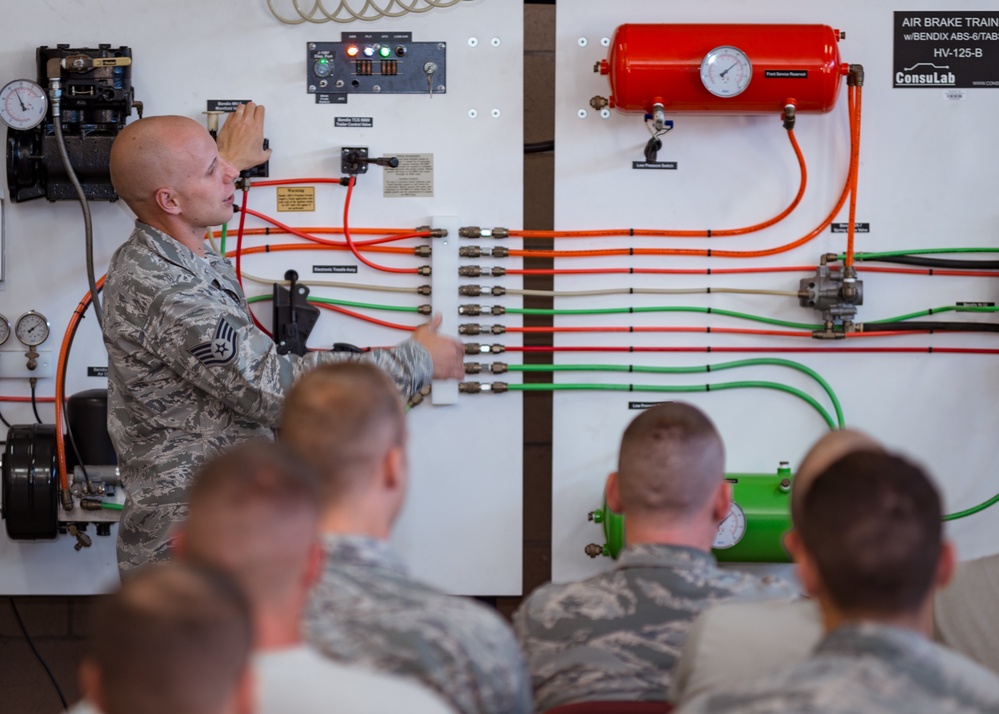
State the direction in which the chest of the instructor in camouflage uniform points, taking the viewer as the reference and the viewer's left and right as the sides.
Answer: facing to the right of the viewer

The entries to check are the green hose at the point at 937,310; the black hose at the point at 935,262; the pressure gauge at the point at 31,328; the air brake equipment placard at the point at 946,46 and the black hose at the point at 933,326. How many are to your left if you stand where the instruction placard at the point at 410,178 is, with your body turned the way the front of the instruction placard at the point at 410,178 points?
4

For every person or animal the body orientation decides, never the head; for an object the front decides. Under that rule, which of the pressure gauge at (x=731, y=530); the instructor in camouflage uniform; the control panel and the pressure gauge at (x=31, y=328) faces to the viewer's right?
the instructor in camouflage uniform

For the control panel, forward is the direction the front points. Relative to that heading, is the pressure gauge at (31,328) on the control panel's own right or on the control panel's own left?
on the control panel's own right

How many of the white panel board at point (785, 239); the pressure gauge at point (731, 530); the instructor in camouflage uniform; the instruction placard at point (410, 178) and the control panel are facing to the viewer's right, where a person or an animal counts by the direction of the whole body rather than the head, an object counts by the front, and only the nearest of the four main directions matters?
1

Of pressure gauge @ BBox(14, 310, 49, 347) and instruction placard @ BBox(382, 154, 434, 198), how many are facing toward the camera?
2

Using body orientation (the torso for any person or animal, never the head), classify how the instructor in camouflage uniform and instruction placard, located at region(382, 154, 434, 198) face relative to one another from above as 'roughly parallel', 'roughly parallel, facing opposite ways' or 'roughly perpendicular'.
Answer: roughly perpendicular

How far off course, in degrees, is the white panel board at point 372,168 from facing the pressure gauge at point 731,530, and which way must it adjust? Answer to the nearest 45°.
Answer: approximately 45° to its left

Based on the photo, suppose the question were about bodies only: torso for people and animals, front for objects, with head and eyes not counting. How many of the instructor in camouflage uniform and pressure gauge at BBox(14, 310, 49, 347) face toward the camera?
1

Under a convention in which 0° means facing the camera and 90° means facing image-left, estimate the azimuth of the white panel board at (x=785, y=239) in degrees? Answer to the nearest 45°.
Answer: approximately 0°

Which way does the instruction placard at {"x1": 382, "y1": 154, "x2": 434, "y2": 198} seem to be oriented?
toward the camera

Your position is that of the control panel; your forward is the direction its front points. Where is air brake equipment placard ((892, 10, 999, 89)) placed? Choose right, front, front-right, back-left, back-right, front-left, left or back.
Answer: left

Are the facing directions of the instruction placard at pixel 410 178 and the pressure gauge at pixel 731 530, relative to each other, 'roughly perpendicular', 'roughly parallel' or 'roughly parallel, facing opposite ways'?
roughly parallel

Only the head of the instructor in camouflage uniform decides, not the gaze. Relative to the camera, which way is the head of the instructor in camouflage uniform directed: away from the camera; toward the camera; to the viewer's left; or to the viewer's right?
to the viewer's right

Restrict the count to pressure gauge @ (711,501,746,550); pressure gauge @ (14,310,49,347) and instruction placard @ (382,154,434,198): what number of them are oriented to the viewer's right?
0

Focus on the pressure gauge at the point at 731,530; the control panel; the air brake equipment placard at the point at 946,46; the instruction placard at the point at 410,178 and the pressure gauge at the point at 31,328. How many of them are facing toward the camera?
5
